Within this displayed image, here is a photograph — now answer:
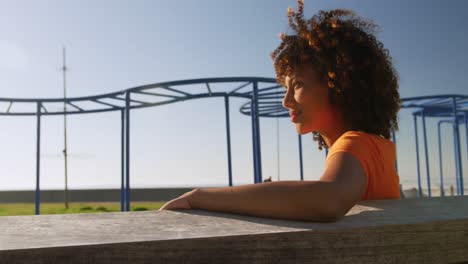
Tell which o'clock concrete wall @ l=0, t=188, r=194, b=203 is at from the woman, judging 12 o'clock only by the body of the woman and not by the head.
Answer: The concrete wall is roughly at 2 o'clock from the woman.

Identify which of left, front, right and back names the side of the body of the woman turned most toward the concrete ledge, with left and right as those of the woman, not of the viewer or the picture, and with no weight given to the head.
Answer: left

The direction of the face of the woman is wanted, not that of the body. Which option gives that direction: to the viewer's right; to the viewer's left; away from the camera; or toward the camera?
to the viewer's left

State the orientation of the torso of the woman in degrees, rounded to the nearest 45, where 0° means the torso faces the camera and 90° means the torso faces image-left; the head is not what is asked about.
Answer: approximately 90°
